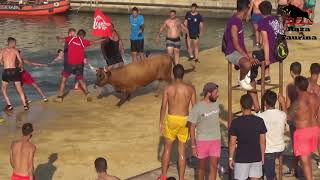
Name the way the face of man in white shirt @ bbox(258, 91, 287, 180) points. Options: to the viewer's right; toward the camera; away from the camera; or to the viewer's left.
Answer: away from the camera

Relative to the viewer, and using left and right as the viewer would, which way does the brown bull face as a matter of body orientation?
facing to the left of the viewer

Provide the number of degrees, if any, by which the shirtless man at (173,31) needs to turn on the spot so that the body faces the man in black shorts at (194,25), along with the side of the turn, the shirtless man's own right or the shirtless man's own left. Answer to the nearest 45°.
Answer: approximately 135° to the shirtless man's own left

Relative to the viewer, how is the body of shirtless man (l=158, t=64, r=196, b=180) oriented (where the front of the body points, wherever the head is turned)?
away from the camera

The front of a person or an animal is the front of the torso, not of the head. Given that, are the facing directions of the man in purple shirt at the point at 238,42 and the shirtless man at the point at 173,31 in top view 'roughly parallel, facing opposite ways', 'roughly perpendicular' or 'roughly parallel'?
roughly perpendicular

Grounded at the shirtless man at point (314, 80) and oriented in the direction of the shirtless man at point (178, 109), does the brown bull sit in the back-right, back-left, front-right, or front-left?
front-right

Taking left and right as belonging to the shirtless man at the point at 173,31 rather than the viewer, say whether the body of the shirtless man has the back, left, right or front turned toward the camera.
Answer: front

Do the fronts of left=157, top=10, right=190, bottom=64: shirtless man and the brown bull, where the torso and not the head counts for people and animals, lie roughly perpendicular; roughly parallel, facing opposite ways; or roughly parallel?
roughly perpendicular
